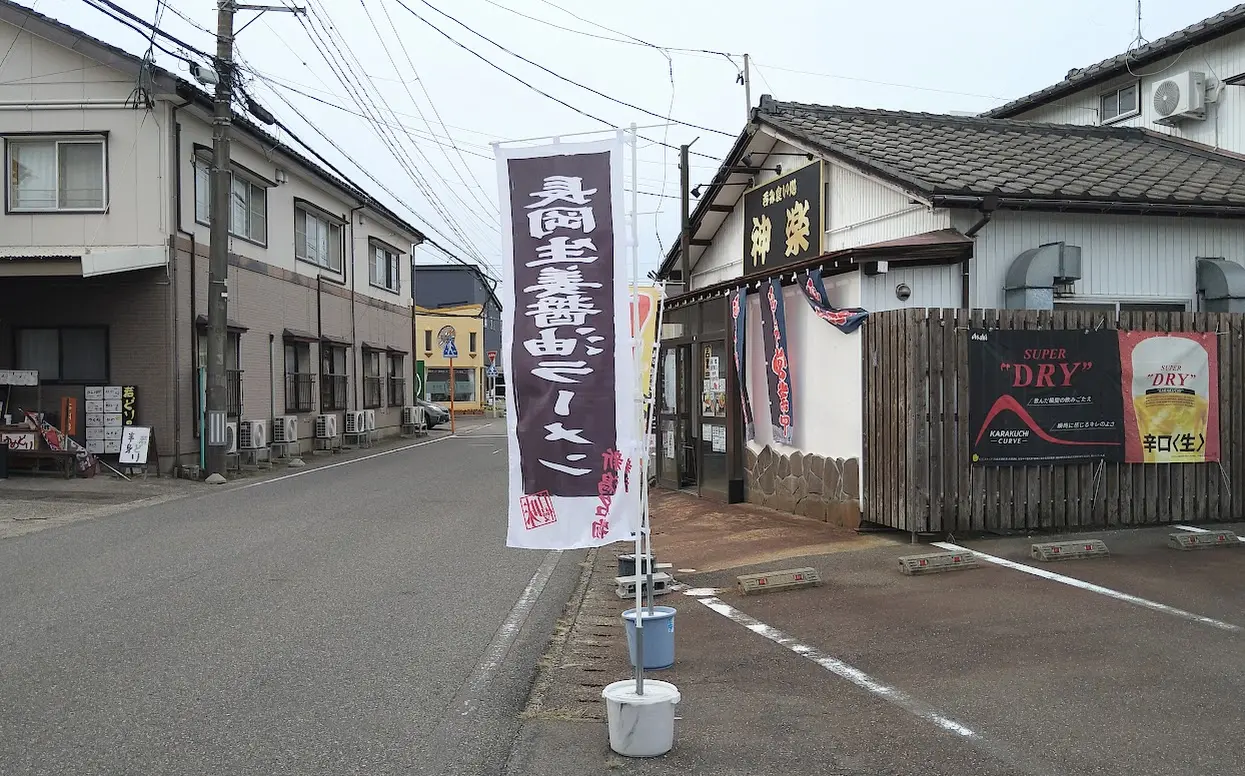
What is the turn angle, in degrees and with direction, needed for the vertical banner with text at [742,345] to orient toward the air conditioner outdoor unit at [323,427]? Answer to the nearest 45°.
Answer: approximately 90° to its right

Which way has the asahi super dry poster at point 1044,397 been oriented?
toward the camera

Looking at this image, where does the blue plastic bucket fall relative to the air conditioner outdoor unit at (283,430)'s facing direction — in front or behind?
in front

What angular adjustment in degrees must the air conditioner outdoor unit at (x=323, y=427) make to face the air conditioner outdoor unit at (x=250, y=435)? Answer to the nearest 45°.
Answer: approximately 45° to its right

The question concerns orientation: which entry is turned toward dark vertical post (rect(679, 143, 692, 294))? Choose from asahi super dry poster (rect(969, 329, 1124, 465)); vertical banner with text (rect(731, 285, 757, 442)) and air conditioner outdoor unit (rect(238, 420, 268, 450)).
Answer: the air conditioner outdoor unit

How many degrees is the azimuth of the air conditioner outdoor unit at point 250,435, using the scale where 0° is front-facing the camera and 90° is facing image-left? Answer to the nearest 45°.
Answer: approximately 315°

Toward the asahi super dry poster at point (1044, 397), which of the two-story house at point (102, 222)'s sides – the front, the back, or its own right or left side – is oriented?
front

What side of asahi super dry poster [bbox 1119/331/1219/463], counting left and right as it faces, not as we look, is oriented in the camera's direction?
front

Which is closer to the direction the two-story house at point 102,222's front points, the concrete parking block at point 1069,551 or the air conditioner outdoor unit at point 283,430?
the concrete parking block

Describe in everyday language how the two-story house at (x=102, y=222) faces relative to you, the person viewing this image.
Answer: facing the viewer and to the right of the viewer

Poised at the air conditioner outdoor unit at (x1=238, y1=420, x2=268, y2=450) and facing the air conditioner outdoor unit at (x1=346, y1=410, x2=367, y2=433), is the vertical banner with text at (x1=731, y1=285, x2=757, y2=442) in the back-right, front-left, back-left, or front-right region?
back-right

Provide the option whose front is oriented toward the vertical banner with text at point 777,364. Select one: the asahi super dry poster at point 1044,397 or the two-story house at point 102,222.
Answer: the two-story house

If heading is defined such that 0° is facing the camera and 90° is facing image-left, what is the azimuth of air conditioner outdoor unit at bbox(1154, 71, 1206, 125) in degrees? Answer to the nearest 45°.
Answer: approximately 45°

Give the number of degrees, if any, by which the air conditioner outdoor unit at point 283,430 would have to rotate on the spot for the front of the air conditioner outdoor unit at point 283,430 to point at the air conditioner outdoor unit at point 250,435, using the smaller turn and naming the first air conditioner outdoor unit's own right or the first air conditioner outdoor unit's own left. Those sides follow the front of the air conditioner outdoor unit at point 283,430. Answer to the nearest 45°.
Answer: approximately 45° to the first air conditioner outdoor unit's own right
